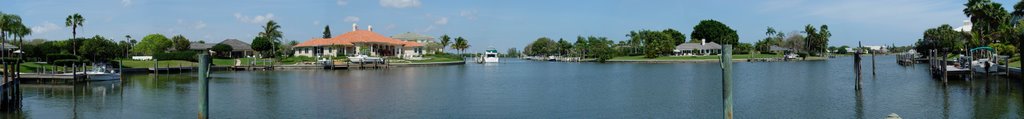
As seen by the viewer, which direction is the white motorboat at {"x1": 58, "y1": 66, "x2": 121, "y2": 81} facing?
to the viewer's left

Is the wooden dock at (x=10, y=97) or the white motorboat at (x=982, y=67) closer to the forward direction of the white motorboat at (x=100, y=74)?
the wooden dock
